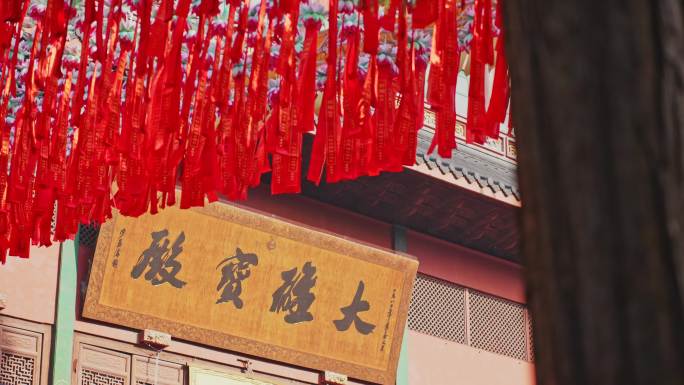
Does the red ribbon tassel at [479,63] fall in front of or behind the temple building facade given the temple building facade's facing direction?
in front

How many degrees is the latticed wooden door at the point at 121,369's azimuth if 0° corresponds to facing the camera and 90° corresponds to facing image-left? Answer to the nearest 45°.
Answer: approximately 315°

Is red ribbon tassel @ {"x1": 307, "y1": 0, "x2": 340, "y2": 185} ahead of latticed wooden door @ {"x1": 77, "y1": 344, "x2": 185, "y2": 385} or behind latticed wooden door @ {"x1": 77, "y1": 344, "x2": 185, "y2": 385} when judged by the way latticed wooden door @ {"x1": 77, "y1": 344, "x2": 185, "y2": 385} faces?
ahead
